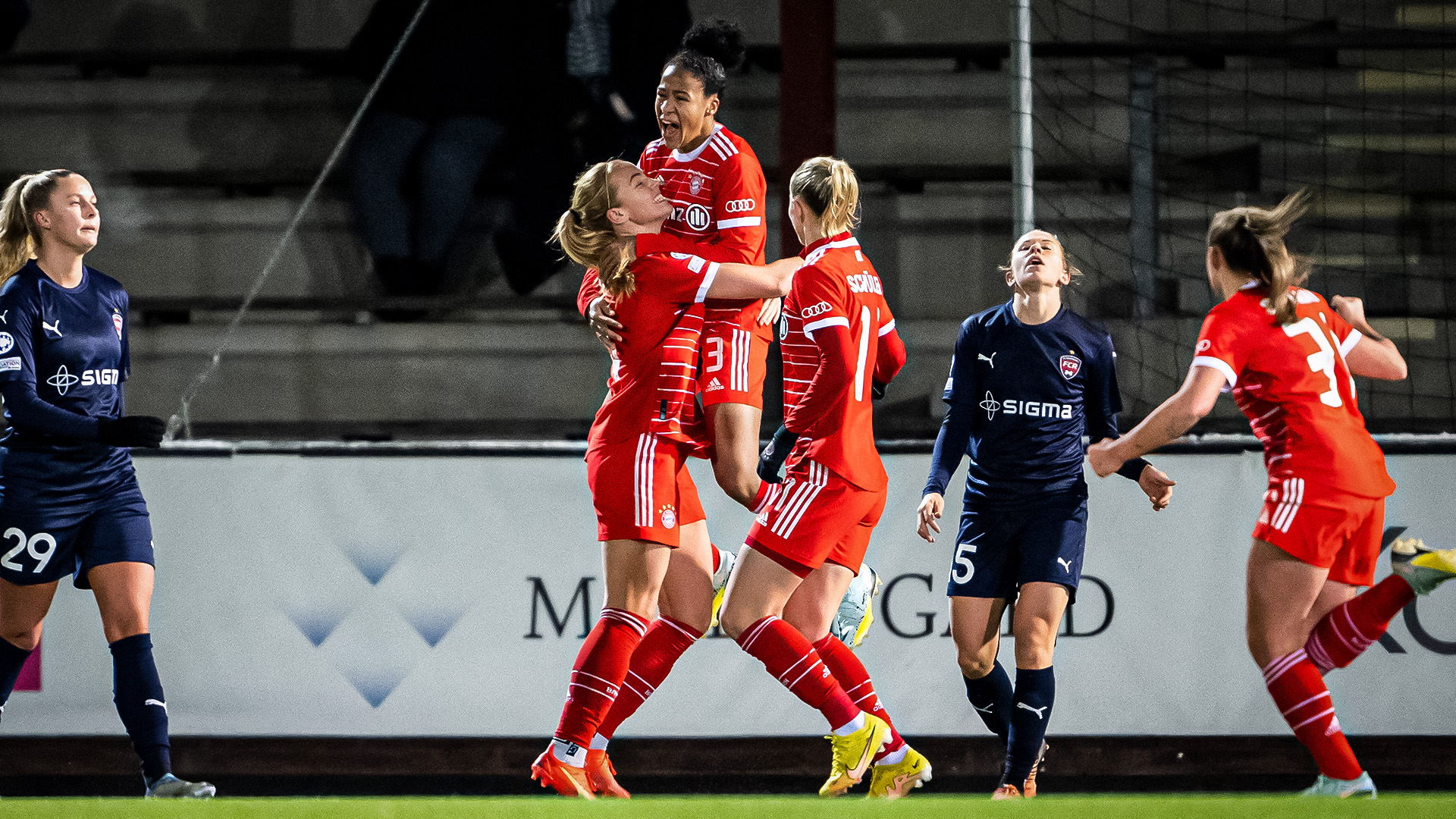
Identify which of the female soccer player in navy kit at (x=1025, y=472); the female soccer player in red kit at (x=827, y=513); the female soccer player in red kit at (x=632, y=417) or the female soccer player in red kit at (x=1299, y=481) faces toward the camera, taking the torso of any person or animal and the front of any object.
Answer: the female soccer player in navy kit

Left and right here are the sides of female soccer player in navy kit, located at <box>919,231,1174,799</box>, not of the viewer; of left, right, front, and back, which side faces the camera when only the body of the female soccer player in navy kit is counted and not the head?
front

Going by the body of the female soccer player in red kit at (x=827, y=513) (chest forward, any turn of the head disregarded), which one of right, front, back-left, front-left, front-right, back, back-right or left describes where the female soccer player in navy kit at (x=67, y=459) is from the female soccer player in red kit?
front-left

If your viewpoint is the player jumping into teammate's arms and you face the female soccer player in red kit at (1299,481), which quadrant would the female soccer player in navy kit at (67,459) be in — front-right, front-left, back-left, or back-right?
back-right

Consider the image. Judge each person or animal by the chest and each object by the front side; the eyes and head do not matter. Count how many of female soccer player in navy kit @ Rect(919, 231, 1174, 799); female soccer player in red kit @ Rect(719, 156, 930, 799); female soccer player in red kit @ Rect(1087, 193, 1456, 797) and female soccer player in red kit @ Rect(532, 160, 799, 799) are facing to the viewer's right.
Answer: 1

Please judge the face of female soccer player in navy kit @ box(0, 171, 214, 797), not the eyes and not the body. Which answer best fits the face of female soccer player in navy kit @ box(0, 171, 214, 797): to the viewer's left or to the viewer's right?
to the viewer's right

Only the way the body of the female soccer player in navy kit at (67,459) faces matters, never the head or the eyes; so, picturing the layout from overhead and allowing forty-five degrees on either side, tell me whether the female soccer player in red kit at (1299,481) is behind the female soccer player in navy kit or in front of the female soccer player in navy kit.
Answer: in front

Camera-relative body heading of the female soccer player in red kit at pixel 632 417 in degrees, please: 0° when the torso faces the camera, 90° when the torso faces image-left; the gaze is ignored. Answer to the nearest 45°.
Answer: approximately 270°

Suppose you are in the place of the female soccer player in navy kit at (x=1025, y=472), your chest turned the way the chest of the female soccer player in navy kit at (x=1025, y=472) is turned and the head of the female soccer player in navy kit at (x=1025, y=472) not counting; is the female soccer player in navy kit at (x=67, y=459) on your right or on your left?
on your right

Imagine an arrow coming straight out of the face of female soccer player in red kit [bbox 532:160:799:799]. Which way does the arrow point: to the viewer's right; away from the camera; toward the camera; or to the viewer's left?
to the viewer's right

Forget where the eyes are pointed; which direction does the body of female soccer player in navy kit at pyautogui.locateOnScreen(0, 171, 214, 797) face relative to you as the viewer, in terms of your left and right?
facing the viewer and to the right of the viewer

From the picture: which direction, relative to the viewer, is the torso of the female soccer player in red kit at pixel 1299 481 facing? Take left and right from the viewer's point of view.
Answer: facing away from the viewer and to the left of the viewer

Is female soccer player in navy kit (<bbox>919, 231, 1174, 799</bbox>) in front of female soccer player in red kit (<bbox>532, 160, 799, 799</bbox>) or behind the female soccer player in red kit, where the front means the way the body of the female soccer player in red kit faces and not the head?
in front

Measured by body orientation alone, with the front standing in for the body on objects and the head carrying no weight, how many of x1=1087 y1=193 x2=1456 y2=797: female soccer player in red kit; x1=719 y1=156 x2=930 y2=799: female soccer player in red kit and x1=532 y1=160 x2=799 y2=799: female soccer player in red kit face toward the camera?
0

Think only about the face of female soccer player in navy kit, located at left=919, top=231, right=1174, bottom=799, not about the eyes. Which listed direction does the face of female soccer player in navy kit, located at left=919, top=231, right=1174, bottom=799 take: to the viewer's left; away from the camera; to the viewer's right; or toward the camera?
toward the camera

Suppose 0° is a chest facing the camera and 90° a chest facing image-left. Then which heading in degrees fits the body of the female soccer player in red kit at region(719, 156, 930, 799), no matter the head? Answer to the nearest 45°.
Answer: approximately 135°
